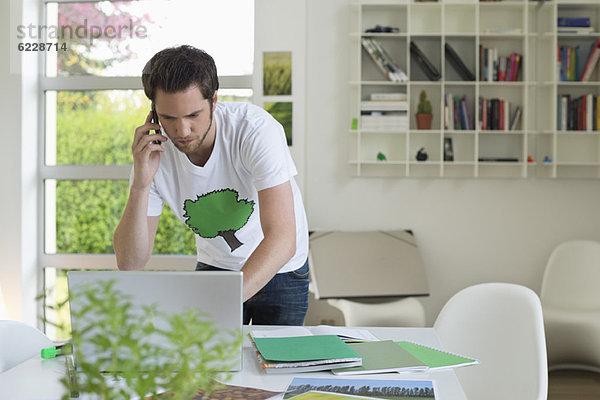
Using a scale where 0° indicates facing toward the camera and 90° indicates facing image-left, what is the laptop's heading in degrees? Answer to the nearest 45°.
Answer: approximately 180°

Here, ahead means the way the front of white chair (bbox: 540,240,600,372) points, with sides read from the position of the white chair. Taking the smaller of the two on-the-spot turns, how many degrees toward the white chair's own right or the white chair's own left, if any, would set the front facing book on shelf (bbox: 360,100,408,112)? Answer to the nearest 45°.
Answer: approximately 90° to the white chair's own right

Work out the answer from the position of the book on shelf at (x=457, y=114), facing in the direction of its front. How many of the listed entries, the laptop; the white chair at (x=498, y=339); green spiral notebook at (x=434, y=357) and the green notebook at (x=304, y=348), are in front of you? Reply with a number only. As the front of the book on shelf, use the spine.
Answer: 4

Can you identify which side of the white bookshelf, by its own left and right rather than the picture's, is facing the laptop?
front

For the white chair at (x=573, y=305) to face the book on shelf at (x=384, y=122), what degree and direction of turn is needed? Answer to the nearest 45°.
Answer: approximately 90° to its right

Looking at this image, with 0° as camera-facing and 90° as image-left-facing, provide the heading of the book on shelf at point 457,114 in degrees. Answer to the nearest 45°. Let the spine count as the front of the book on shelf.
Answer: approximately 0°
